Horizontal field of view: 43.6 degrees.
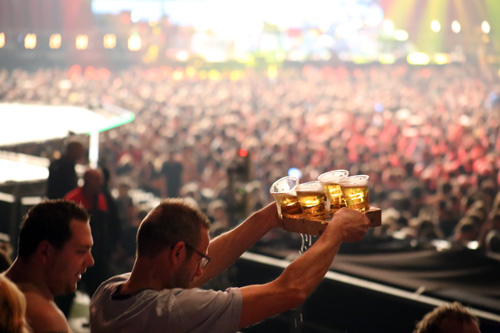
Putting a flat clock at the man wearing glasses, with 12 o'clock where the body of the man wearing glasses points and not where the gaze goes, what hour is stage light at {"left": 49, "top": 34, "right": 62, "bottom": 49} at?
The stage light is roughly at 10 o'clock from the man wearing glasses.

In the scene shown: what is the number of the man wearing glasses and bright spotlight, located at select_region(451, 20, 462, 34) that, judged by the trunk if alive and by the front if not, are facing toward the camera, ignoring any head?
1

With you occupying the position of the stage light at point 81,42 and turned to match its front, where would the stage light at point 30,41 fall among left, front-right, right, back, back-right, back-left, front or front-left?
front-right

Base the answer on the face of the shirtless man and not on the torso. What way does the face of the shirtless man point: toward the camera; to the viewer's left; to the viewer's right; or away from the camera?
to the viewer's right

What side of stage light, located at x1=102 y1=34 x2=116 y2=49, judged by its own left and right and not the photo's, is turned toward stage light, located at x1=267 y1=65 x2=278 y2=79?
left

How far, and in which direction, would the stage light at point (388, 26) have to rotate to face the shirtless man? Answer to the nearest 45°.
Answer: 0° — it already faces them

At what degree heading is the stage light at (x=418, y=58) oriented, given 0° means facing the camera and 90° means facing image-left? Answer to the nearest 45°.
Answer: approximately 0°

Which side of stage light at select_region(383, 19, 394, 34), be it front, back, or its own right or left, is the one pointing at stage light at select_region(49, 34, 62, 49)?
right

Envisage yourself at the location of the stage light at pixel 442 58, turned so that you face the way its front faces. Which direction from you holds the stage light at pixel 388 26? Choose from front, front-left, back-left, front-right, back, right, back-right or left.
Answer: back-right
